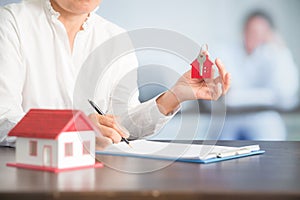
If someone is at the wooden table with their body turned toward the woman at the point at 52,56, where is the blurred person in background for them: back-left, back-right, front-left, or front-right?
front-right

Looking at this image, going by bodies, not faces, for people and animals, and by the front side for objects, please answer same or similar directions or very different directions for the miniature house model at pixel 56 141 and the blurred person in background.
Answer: same or similar directions

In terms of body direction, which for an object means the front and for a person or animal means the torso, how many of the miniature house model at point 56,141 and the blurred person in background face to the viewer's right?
0

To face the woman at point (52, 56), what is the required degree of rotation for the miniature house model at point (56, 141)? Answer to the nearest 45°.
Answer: approximately 135° to its right

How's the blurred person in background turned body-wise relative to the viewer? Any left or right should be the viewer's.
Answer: facing the viewer and to the left of the viewer

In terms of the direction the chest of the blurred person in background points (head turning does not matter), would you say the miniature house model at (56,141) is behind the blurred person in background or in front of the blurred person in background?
in front

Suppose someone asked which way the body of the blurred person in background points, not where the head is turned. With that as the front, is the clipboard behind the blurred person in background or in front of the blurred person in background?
in front

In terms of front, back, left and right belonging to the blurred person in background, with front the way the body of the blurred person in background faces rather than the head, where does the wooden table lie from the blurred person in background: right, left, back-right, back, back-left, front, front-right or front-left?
front-left
